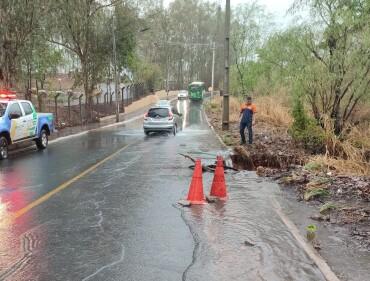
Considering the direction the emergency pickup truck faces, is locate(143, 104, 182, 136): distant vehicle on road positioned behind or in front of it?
behind

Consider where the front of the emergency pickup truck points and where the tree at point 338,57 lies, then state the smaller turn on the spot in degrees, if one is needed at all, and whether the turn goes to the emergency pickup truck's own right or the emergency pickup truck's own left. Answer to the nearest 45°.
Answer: approximately 135° to the emergency pickup truck's own left

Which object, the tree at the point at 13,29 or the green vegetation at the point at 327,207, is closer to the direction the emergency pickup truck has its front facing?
the green vegetation

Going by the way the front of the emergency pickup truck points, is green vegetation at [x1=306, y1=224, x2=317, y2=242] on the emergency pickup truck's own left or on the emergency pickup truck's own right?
on the emergency pickup truck's own left
